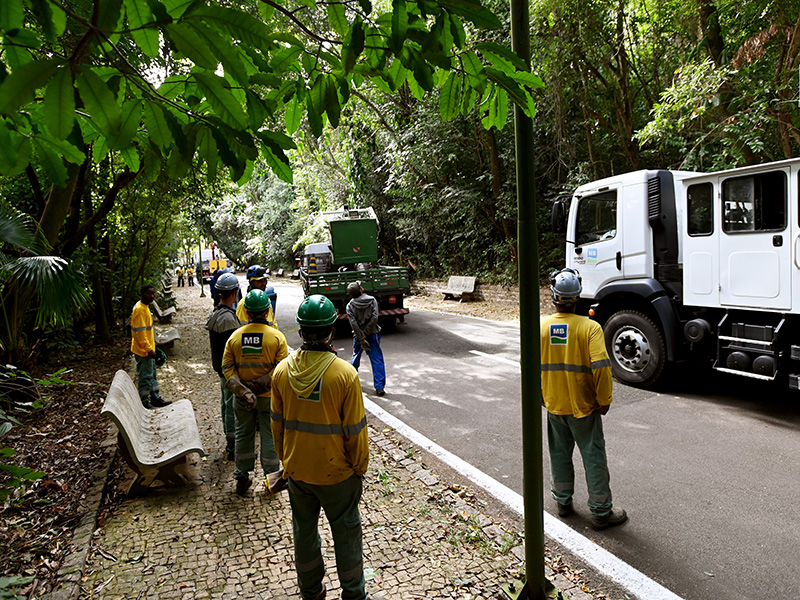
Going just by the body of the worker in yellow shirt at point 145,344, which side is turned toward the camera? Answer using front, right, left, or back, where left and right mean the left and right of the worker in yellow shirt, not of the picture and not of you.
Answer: right

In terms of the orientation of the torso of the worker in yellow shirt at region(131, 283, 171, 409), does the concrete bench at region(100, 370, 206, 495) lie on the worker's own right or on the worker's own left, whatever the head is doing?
on the worker's own right

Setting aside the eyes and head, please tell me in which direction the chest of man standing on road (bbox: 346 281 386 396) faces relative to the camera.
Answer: away from the camera

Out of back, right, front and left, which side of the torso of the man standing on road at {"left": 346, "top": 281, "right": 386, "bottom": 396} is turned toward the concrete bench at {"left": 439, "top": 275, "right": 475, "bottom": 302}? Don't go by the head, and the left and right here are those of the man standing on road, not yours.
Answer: front

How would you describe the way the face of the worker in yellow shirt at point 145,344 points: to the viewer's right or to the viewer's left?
to the viewer's right

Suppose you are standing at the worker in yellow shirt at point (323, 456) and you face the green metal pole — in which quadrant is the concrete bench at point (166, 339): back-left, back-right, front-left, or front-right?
back-left

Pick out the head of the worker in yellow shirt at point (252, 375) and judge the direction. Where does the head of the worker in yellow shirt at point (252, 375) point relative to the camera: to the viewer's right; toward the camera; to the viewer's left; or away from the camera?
away from the camera

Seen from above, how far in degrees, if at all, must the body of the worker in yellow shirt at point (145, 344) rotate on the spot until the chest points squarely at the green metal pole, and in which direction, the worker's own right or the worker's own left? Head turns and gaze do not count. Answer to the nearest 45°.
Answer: approximately 90° to the worker's own right

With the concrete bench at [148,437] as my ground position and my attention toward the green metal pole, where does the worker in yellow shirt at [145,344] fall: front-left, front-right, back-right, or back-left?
back-left

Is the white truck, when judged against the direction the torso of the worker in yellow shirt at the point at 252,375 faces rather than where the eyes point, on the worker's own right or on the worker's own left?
on the worker's own right

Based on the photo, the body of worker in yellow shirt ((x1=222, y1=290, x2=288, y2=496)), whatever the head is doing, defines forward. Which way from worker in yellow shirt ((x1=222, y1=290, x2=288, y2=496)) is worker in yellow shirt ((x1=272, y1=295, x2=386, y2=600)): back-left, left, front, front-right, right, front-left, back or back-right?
back

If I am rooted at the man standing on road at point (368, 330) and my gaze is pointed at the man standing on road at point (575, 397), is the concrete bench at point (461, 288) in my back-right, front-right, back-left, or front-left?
back-left

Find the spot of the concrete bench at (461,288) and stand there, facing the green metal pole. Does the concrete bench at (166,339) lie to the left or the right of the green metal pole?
right

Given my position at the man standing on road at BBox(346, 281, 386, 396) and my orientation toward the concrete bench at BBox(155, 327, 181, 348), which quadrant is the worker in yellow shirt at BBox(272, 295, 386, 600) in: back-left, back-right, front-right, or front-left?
back-left

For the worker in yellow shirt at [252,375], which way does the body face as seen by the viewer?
away from the camera

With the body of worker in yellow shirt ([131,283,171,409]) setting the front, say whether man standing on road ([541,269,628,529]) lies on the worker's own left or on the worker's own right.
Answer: on the worker's own right

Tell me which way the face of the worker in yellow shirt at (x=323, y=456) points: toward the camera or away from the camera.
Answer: away from the camera

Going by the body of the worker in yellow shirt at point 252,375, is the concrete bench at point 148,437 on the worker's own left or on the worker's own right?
on the worker's own left

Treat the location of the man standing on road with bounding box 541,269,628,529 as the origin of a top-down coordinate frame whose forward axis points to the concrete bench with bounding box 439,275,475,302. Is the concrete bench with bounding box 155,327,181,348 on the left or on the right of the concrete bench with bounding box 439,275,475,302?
left
